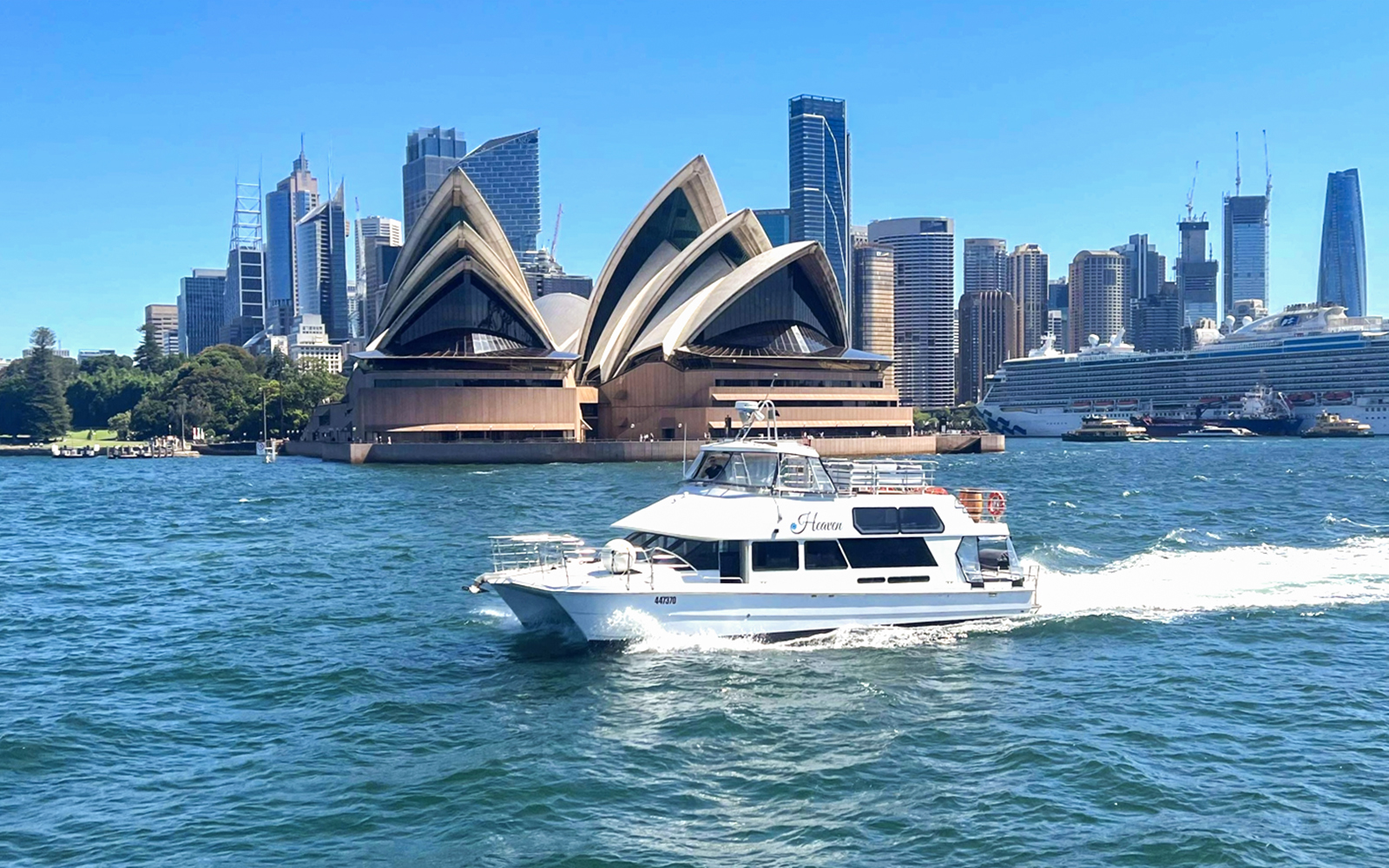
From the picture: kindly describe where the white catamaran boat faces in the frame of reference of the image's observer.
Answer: facing the viewer and to the left of the viewer
